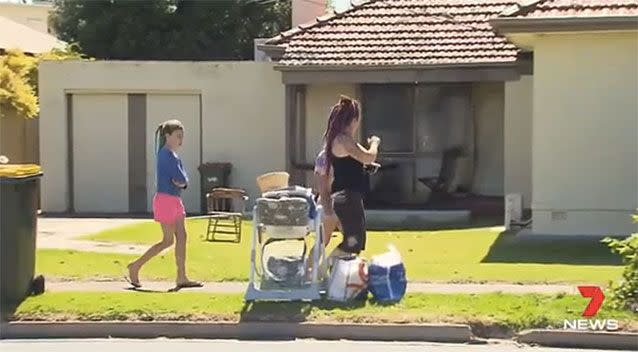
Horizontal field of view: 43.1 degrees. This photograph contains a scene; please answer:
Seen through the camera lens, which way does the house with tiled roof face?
facing the viewer

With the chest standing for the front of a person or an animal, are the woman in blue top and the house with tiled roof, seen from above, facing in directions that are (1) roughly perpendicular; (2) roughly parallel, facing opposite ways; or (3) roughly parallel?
roughly perpendicular

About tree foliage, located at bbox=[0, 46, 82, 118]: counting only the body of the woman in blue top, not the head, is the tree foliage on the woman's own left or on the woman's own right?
on the woman's own left

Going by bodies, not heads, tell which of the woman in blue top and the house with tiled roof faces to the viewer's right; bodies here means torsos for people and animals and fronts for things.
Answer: the woman in blue top

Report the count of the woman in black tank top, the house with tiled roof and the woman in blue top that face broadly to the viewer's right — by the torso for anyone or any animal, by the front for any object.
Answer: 2

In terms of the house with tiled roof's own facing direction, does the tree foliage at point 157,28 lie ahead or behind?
behind

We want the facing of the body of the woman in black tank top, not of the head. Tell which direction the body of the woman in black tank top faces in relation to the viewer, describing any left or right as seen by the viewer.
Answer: facing to the right of the viewer

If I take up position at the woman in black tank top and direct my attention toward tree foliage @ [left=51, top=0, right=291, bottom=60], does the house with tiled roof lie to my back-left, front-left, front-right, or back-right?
front-right

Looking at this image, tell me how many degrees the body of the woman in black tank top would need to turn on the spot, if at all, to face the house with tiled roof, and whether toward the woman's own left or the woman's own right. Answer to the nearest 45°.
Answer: approximately 90° to the woman's own left

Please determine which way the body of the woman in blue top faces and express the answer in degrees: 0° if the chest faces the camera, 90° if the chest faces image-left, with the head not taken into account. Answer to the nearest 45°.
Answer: approximately 270°

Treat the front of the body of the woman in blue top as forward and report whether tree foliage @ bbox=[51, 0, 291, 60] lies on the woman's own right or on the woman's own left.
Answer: on the woman's own left

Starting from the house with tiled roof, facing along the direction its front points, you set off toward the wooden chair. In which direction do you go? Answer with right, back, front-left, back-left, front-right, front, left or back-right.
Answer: front-right

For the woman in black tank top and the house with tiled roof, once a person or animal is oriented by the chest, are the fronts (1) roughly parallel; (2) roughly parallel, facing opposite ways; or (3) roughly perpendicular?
roughly perpendicular
